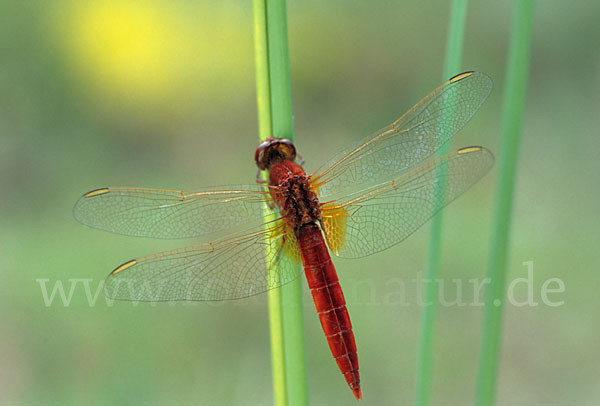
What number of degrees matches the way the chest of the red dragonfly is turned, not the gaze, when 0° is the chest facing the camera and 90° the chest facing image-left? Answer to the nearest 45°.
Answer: approximately 180°
